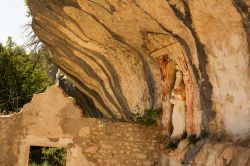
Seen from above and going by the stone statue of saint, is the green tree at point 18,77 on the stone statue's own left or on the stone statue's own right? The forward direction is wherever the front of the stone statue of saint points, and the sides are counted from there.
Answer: on the stone statue's own right

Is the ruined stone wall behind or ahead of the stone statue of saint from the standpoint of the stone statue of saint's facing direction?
ahead

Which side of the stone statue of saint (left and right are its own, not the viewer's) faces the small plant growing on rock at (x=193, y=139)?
left

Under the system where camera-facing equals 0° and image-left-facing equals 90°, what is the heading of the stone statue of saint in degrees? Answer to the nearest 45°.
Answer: approximately 45°

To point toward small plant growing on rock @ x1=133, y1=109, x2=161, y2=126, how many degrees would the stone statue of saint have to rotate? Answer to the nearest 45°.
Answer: approximately 90° to its right
